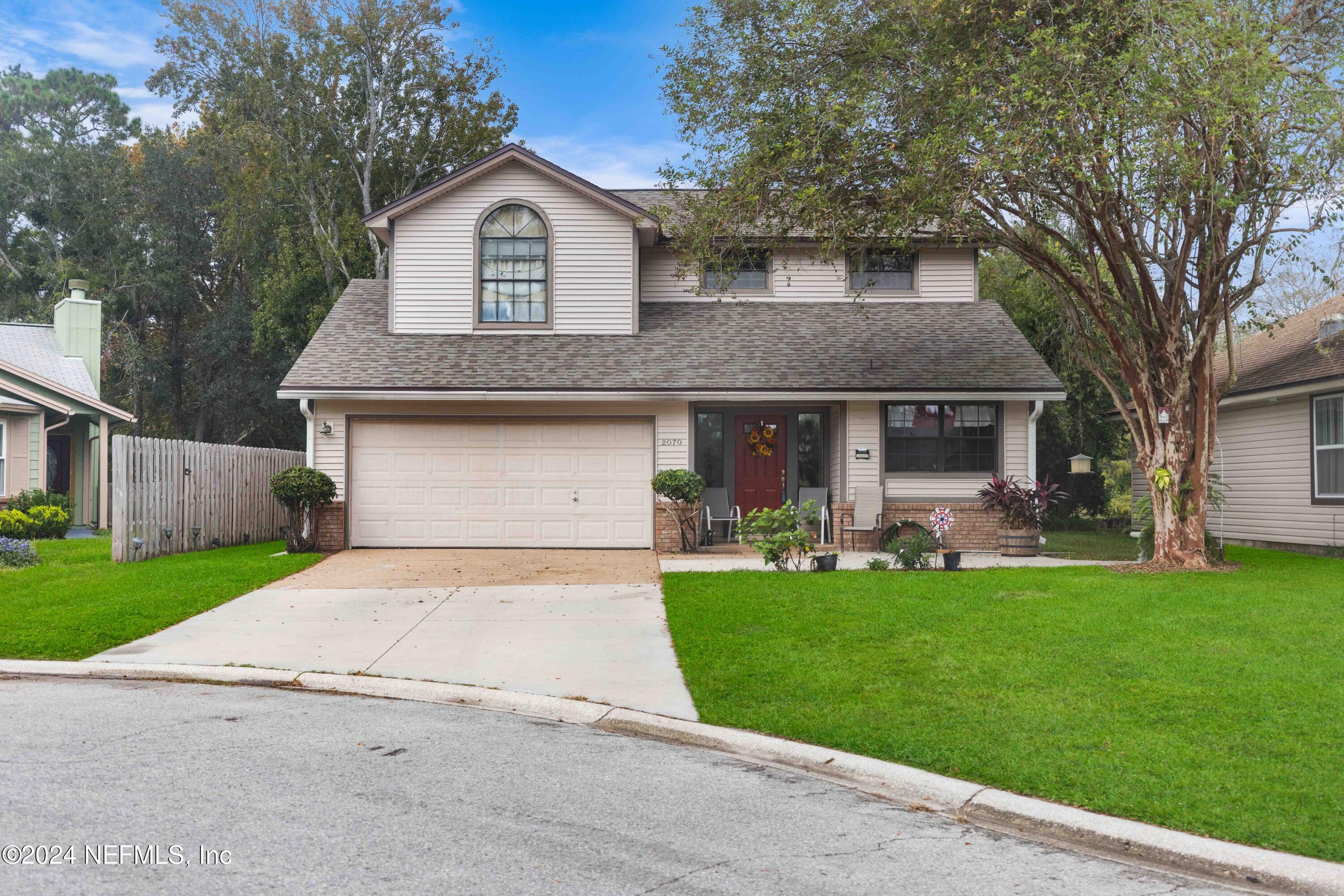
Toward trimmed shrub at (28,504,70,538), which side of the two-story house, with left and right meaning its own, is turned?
right

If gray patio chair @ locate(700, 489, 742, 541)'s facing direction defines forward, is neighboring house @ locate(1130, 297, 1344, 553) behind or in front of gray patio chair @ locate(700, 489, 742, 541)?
in front

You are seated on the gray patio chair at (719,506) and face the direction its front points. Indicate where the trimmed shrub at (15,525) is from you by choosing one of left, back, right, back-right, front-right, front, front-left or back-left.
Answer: back-right

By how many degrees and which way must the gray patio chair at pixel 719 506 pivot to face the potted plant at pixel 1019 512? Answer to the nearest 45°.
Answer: approximately 45° to its left

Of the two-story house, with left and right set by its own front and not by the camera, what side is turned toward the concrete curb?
front

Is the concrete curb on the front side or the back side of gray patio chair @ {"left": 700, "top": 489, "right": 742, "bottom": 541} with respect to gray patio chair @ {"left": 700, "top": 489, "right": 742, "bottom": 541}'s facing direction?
on the front side

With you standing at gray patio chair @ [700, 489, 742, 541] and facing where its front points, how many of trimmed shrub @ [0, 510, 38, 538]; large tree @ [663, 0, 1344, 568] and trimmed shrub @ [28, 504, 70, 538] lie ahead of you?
1

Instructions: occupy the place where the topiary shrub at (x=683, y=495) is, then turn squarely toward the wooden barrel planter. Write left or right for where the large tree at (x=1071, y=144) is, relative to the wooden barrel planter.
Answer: right

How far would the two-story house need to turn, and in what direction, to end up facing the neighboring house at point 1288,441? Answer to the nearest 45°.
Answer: approximately 90° to its left

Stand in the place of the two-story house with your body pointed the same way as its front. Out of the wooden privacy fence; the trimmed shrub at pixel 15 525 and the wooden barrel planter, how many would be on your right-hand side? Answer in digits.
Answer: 2

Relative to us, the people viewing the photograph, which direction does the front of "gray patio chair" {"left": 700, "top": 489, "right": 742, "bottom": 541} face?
facing the viewer and to the right of the viewer

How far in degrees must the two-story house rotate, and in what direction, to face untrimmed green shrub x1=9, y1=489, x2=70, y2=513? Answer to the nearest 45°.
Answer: approximately 90° to its right

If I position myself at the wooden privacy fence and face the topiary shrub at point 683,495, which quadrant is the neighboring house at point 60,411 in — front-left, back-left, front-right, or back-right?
back-left

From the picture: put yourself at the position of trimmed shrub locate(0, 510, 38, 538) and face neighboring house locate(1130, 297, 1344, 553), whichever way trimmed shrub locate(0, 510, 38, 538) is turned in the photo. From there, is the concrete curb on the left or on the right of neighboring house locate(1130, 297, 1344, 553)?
right

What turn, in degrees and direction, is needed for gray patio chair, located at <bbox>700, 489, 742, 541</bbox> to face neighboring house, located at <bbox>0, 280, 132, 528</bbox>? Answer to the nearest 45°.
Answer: approximately 135° to its right

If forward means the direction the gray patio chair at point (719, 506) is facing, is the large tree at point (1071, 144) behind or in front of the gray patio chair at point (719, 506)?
in front

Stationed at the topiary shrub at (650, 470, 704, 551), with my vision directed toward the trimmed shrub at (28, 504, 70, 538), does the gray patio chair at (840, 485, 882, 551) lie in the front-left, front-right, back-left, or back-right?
back-right

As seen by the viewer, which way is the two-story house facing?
toward the camera

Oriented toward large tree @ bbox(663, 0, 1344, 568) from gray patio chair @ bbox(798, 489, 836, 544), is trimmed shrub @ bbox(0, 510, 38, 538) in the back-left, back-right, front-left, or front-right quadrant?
back-right
